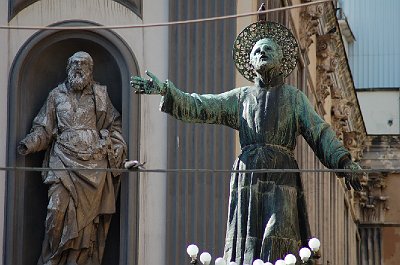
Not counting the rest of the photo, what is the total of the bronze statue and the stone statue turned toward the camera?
2

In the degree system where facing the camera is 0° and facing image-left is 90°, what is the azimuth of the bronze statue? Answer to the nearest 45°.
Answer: approximately 0°

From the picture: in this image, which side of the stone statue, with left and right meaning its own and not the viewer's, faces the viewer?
front
